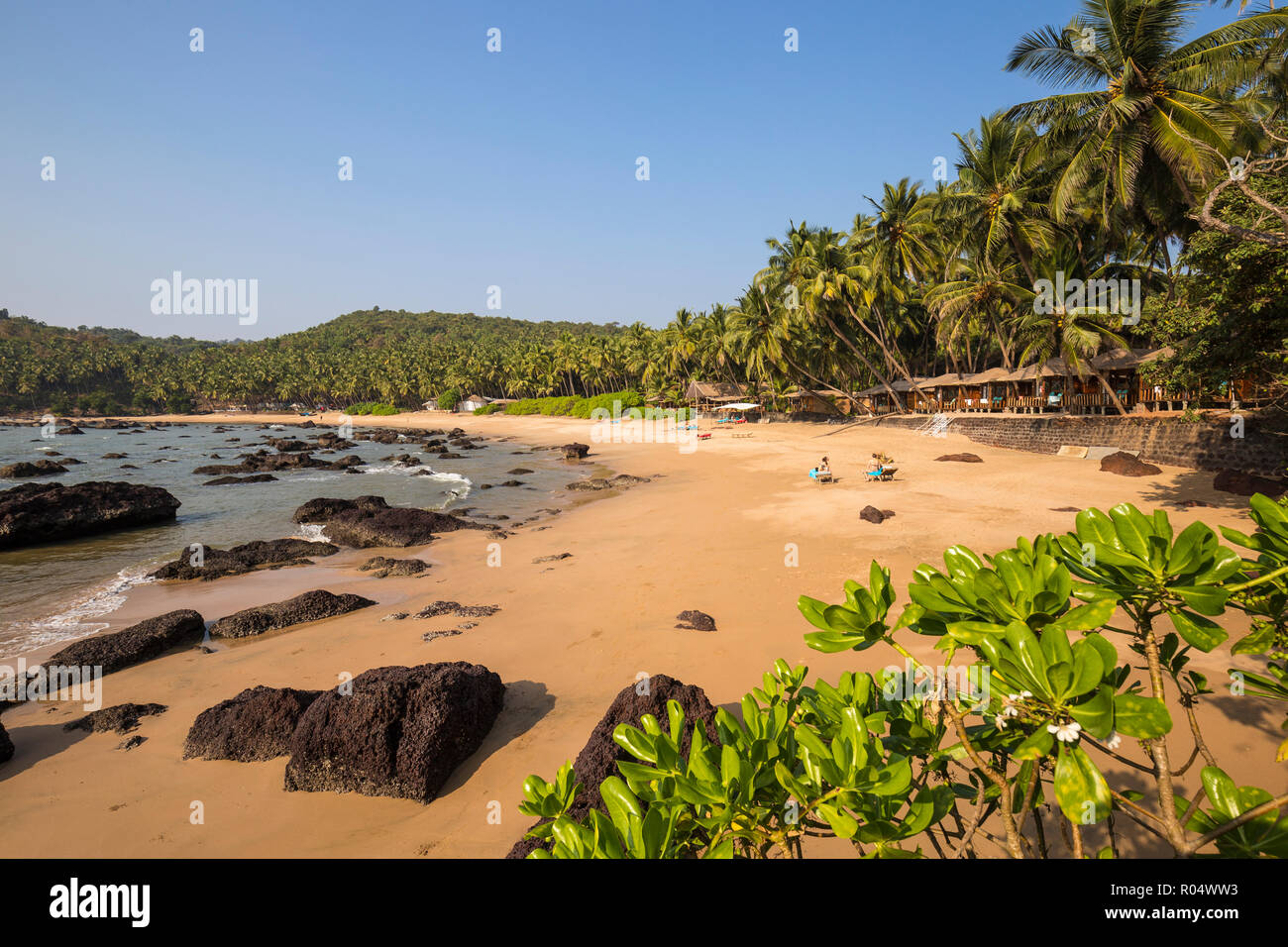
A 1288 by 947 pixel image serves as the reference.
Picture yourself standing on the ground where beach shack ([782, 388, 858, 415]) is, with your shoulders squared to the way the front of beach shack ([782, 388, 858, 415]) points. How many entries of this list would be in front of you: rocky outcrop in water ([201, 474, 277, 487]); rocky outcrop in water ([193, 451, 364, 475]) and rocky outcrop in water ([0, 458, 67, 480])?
3

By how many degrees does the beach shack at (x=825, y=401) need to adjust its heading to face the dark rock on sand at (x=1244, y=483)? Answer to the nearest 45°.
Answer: approximately 45° to its left

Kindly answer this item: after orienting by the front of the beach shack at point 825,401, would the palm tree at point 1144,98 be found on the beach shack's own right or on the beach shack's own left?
on the beach shack's own left

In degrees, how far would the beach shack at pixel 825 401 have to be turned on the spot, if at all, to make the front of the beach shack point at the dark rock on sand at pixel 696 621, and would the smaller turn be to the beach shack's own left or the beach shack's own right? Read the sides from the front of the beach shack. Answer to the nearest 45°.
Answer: approximately 45° to the beach shack's own left

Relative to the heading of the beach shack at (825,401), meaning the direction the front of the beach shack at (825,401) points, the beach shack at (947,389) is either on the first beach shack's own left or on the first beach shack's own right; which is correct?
on the first beach shack's own left

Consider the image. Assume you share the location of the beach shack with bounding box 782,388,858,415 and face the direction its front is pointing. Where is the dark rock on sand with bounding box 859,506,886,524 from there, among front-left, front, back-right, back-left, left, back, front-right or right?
front-left

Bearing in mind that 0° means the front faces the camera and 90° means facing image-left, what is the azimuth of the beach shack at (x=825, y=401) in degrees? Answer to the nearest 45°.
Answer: approximately 45°

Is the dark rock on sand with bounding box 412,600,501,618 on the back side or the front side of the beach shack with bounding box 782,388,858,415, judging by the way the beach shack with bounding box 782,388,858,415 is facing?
on the front side

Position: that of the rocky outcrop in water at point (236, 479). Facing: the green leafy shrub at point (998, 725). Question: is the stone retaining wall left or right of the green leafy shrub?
left

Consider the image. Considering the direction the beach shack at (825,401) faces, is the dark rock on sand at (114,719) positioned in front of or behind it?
in front

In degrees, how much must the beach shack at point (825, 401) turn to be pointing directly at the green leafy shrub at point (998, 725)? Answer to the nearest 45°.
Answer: approximately 45° to its left

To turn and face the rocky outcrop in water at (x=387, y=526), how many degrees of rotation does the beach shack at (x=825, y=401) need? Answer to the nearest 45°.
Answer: approximately 45° to its left

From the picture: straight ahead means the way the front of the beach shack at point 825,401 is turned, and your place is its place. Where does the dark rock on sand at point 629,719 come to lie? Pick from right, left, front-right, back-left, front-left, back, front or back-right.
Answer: front-left
